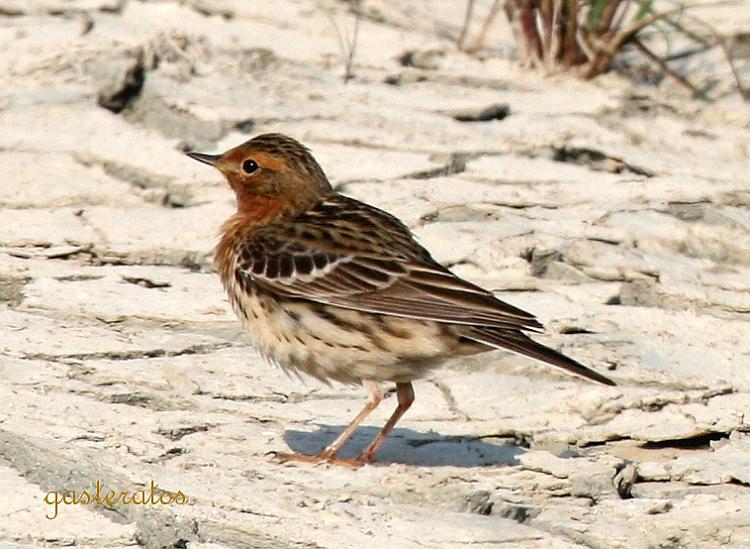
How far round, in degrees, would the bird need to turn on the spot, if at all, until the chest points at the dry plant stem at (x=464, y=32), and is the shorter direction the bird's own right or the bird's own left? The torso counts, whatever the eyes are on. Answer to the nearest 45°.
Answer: approximately 90° to the bird's own right

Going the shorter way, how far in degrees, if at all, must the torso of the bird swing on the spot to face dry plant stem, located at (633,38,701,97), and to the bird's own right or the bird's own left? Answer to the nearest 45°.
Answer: approximately 90° to the bird's own right

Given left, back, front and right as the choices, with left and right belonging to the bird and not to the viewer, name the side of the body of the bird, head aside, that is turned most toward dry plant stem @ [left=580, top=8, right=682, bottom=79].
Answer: right

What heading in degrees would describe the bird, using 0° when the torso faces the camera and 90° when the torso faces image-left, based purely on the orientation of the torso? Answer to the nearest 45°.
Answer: approximately 90°

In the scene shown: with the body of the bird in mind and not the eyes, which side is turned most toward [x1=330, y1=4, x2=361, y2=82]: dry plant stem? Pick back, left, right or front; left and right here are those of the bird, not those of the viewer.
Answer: right
